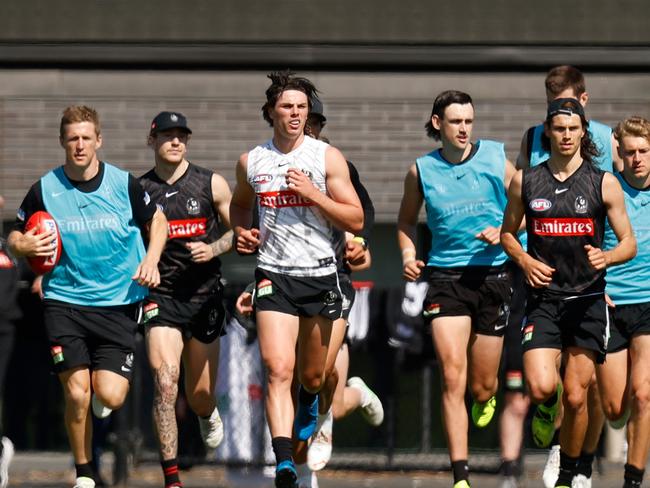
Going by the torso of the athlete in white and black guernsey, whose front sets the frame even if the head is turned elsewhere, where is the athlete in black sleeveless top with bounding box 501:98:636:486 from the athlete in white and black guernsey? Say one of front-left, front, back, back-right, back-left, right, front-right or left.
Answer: left

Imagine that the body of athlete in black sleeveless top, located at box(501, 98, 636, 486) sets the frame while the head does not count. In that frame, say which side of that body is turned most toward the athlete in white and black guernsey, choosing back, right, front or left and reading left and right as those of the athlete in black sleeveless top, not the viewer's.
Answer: right

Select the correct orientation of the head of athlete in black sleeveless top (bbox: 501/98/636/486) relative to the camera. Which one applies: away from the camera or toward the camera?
toward the camera

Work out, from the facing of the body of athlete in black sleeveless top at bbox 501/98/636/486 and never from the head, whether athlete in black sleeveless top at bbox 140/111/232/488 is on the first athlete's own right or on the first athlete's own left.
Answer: on the first athlete's own right

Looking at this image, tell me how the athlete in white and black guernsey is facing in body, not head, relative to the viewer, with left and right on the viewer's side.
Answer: facing the viewer

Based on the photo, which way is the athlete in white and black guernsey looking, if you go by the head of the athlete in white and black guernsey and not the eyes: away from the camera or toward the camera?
toward the camera

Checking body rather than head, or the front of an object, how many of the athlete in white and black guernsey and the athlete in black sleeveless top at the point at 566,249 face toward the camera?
2

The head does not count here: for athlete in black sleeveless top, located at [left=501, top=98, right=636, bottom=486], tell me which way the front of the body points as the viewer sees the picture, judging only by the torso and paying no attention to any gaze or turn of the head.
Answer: toward the camera

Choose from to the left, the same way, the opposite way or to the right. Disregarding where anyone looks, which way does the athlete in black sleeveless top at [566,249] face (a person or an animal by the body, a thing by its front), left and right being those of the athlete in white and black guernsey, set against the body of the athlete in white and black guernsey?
the same way
